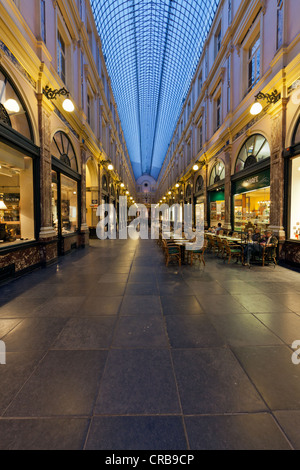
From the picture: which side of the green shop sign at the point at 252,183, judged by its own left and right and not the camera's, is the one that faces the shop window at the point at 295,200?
left

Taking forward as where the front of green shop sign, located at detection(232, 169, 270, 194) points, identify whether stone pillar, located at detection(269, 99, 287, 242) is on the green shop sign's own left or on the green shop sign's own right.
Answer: on the green shop sign's own left

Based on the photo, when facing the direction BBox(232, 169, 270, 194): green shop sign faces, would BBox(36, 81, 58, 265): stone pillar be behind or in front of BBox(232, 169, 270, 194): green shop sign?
in front

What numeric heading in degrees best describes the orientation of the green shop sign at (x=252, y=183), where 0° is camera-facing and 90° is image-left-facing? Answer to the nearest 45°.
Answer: approximately 45°

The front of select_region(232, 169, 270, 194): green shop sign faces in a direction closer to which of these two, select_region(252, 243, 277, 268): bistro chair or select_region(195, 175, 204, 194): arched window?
the bistro chair

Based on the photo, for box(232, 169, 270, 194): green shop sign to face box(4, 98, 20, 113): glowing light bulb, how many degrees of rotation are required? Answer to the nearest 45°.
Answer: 0° — it already faces it

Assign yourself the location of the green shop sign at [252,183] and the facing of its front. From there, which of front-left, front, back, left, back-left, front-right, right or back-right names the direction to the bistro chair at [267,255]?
front-left
